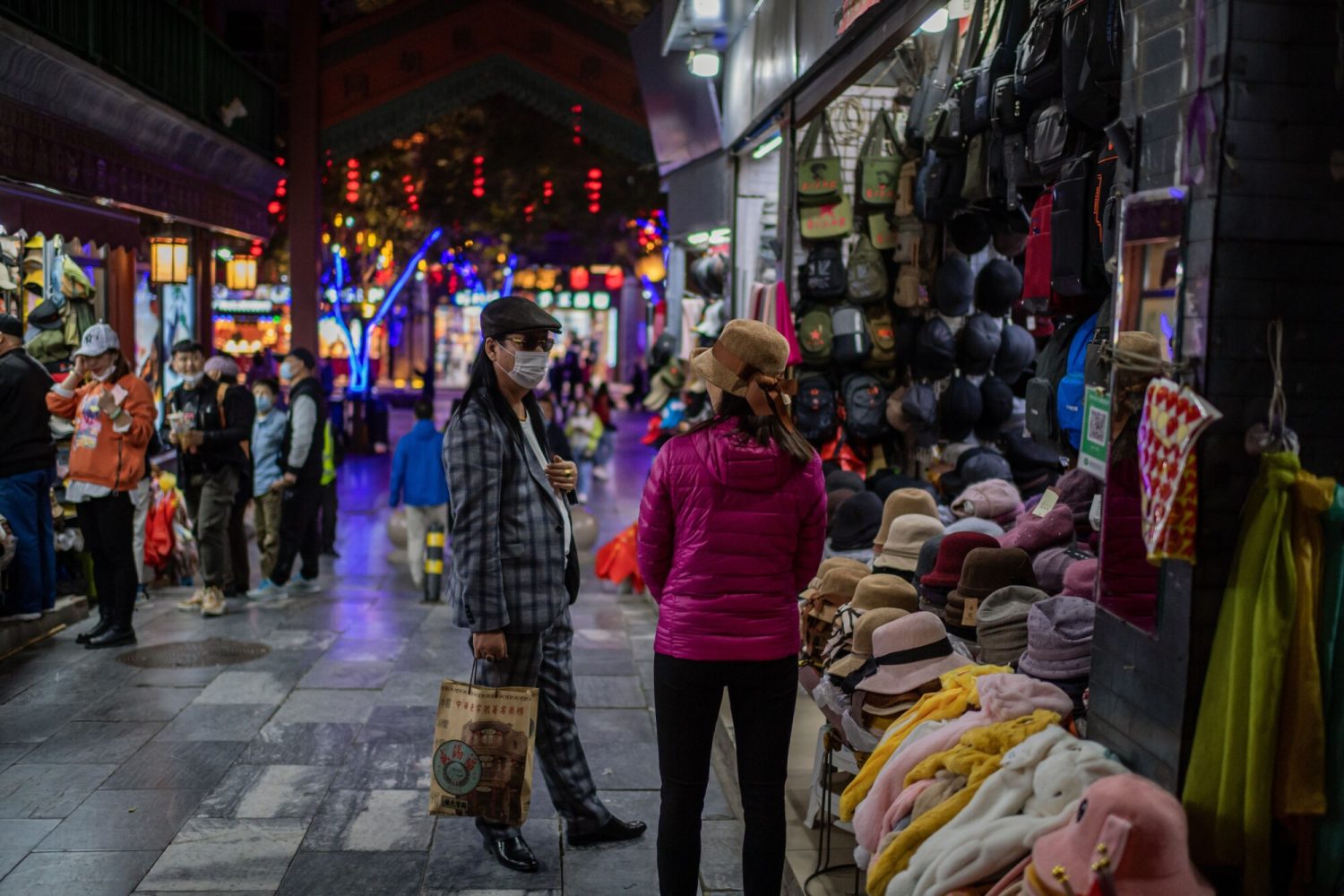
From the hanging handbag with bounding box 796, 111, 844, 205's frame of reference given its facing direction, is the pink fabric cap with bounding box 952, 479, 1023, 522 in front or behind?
in front

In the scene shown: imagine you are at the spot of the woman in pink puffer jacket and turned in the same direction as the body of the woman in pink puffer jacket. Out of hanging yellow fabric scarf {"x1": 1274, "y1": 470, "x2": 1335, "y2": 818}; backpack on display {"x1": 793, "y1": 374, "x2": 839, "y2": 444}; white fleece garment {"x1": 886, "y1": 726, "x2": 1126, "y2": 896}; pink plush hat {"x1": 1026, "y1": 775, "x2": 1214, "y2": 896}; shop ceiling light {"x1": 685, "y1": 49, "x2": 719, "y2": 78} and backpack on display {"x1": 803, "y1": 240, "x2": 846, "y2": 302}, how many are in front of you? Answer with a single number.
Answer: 3

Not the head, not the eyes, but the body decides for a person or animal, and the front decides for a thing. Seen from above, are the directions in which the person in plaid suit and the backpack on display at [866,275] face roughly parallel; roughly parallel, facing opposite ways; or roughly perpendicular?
roughly perpendicular

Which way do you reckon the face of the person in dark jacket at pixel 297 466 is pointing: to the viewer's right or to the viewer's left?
to the viewer's left

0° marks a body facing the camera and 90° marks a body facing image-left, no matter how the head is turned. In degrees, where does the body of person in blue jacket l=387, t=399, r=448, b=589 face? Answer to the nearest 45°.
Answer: approximately 180°

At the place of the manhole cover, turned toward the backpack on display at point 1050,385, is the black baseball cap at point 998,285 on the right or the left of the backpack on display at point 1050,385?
left

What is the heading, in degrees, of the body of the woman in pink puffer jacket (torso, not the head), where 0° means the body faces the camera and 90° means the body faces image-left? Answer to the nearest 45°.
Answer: approximately 180°

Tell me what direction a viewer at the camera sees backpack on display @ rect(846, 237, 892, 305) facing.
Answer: facing the viewer and to the left of the viewer

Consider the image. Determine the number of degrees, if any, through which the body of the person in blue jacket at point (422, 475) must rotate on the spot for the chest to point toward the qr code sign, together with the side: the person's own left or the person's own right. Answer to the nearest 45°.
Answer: approximately 180°

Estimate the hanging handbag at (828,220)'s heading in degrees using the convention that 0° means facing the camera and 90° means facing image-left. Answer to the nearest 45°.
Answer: approximately 0°

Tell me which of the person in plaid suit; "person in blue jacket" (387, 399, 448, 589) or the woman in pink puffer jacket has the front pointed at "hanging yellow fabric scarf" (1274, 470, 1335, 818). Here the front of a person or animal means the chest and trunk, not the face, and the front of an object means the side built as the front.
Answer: the person in plaid suit

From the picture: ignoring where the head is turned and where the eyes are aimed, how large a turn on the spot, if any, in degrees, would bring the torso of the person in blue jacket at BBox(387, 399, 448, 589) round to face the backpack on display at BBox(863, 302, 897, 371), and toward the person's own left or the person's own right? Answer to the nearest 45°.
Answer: approximately 135° to the person's own right

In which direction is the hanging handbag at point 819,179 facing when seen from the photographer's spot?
facing the viewer

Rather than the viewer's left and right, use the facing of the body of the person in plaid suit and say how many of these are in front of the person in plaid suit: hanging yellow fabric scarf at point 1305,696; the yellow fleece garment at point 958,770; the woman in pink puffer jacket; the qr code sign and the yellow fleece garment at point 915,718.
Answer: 5
